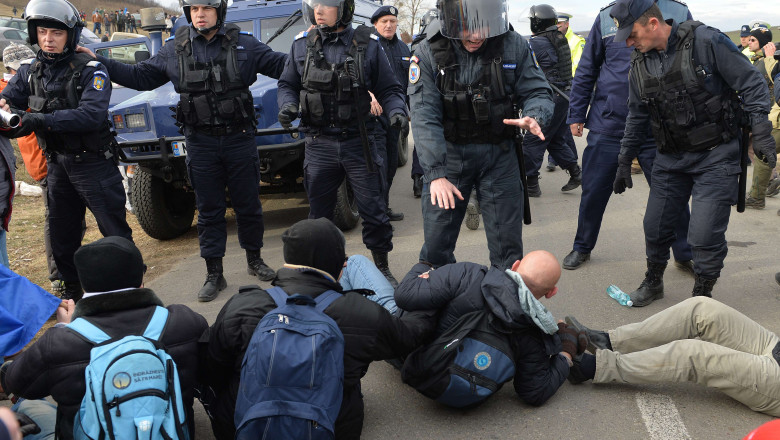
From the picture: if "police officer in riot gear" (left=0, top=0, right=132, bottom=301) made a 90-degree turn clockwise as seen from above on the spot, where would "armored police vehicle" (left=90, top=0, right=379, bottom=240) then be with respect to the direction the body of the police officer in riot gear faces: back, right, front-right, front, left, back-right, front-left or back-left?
right

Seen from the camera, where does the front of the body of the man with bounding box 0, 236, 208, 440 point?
away from the camera

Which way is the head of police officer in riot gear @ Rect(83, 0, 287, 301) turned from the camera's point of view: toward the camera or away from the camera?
toward the camera

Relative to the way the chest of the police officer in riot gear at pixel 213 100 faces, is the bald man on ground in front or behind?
in front

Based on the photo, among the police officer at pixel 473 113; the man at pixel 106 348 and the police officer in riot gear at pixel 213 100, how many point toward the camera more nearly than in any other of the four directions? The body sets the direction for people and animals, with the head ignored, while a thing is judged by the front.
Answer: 2

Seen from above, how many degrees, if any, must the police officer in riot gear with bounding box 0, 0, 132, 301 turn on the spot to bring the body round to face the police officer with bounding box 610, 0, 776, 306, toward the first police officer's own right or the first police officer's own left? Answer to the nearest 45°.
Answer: approximately 90° to the first police officer's own left

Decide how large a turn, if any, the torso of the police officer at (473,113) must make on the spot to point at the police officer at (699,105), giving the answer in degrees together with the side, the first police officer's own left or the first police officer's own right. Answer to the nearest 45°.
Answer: approximately 90° to the first police officer's own left

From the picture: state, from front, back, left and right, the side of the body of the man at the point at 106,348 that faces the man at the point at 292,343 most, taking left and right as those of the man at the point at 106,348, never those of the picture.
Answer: right

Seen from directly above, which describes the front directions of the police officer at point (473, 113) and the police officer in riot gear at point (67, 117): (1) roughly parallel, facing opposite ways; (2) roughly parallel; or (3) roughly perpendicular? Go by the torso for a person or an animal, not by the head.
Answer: roughly parallel

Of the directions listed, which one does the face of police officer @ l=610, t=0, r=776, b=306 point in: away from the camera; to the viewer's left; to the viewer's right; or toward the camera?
to the viewer's left

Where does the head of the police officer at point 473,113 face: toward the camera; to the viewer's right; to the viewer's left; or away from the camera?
toward the camera

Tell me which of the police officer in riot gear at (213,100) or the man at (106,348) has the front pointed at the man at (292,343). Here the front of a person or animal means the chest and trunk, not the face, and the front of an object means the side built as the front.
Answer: the police officer in riot gear

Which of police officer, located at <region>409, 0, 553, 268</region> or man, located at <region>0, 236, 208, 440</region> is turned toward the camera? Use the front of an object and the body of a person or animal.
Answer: the police officer

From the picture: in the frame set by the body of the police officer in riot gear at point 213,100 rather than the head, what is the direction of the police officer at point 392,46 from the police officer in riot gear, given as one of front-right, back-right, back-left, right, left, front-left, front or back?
back-left

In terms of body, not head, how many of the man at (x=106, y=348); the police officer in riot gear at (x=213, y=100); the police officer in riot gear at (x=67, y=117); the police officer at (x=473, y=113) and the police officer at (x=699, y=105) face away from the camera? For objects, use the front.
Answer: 1

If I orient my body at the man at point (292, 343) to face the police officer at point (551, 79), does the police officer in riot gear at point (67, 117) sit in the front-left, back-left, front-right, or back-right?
front-left

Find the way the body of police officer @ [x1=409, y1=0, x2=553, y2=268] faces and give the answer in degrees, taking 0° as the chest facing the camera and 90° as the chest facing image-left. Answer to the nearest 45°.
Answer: approximately 0°

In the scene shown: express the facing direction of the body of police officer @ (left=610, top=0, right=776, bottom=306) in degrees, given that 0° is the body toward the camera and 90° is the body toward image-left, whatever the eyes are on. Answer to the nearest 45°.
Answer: approximately 45°

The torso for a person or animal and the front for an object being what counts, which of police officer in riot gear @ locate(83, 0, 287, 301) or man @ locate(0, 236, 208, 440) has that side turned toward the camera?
the police officer in riot gear

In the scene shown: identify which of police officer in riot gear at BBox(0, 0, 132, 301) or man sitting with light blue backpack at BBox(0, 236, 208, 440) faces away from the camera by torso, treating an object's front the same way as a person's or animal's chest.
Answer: the man sitting with light blue backpack

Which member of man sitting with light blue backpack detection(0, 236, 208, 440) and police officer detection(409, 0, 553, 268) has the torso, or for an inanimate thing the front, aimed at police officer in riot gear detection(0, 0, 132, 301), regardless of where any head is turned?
the man sitting with light blue backpack

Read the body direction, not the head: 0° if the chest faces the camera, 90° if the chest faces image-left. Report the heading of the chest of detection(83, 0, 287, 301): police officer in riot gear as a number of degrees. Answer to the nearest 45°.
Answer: approximately 0°
